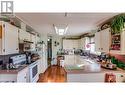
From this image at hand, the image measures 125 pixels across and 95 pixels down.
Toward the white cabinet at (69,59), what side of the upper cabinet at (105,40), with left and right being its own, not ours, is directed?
right

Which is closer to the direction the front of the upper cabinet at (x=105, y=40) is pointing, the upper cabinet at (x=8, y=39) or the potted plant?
the upper cabinet

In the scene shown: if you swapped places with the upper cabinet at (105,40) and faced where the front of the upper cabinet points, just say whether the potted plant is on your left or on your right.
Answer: on your left

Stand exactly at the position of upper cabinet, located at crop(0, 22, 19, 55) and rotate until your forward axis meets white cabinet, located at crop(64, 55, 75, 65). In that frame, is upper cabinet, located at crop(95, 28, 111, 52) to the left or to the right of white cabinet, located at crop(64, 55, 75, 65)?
right

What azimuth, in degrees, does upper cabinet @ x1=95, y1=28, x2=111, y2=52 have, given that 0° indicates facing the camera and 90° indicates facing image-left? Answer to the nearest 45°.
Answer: approximately 45°

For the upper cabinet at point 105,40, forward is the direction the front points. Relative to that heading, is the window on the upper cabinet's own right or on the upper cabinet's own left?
on the upper cabinet's own right

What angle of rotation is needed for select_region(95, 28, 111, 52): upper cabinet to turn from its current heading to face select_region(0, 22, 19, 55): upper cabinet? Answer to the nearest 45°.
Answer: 0° — it already faces it
